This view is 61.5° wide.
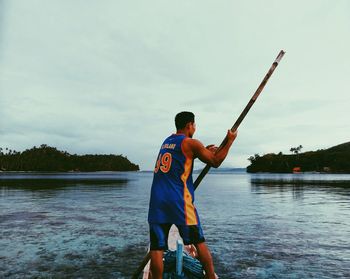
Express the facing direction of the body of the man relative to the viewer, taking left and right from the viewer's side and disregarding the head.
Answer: facing away from the viewer and to the right of the viewer

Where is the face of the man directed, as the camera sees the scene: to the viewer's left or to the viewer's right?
to the viewer's right
